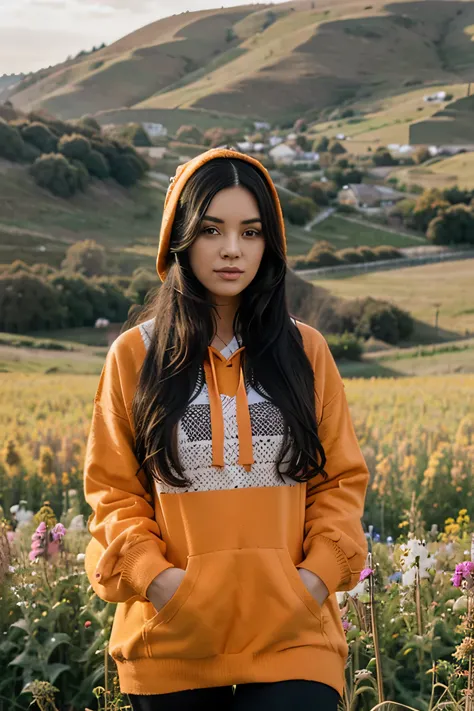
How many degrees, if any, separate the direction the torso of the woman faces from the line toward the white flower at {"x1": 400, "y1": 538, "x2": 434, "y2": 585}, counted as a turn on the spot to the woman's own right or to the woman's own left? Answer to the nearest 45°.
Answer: approximately 135° to the woman's own left

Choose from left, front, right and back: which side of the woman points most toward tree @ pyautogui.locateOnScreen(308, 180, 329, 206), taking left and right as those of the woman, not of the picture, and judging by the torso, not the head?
back

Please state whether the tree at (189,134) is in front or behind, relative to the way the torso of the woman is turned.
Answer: behind

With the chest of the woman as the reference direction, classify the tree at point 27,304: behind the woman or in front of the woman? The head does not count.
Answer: behind

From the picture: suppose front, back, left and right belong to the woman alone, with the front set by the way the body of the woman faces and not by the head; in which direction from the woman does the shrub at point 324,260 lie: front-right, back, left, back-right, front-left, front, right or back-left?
back

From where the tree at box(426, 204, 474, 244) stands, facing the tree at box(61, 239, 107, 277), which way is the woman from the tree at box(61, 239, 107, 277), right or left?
left

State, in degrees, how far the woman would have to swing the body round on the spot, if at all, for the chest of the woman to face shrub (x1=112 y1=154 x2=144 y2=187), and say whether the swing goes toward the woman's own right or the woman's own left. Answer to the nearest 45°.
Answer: approximately 180°

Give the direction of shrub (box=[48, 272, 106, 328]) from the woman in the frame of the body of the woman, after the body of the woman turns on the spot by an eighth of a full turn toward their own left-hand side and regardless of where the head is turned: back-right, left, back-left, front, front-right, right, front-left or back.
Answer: back-left

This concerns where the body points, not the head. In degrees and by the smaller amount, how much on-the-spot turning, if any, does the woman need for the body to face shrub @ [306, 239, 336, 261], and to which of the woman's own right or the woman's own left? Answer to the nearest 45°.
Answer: approximately 180°

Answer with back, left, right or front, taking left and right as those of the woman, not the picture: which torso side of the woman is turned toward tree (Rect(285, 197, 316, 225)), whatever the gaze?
back

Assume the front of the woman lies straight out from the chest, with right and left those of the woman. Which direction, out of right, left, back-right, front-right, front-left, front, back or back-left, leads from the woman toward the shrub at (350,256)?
back

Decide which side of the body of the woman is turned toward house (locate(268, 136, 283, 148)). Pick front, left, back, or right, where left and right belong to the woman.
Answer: back

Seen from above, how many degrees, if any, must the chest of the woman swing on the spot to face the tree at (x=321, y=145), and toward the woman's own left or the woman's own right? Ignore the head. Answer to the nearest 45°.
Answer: approximately 180°

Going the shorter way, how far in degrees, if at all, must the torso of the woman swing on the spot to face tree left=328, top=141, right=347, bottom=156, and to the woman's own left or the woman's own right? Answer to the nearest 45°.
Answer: approximately 180°

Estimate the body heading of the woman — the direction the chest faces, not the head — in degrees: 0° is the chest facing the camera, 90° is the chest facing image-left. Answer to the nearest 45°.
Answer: approximately 0°

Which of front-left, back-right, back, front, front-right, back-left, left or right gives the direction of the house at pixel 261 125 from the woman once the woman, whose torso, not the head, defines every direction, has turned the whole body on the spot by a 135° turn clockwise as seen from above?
front-right
